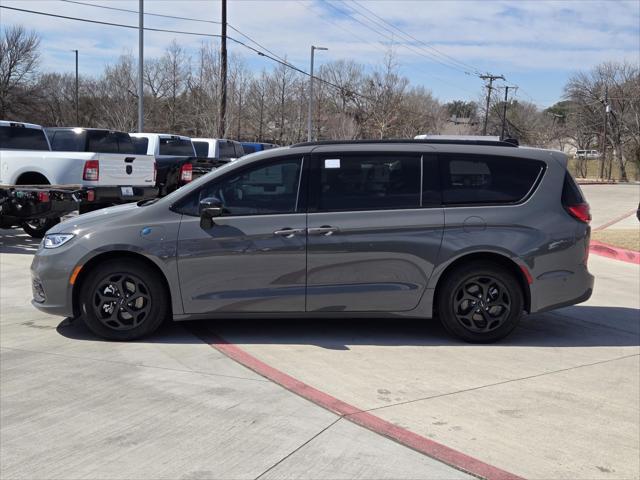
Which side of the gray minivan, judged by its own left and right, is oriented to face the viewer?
left

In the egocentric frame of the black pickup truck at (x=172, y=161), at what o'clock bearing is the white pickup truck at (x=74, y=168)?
The white pickup truck is roughly at 8 o'clock from the black pickup truck.

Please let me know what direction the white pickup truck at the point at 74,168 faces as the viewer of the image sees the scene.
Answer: facing away from the viewer and to the left of the viewer

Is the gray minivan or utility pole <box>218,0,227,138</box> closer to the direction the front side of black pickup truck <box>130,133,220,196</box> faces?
the utility pole

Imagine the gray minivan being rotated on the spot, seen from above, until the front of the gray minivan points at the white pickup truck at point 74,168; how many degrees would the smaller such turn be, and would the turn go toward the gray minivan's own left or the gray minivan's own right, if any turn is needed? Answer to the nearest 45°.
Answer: approximately 45° to the gray minivan's own right

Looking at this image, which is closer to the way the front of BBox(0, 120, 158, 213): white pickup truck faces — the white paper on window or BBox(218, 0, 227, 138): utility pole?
the utility pole

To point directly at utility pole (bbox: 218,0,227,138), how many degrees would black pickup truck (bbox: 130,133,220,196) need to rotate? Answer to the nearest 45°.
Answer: approximately 45° to its right

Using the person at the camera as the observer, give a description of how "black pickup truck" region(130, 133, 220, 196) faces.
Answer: facing away from the viewer and to the left of the viewer

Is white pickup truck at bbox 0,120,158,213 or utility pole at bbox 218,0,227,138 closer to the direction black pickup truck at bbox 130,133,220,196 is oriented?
the utility pole

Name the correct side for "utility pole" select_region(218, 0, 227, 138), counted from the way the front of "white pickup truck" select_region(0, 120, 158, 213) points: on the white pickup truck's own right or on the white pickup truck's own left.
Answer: on the white pickup truck's own right
